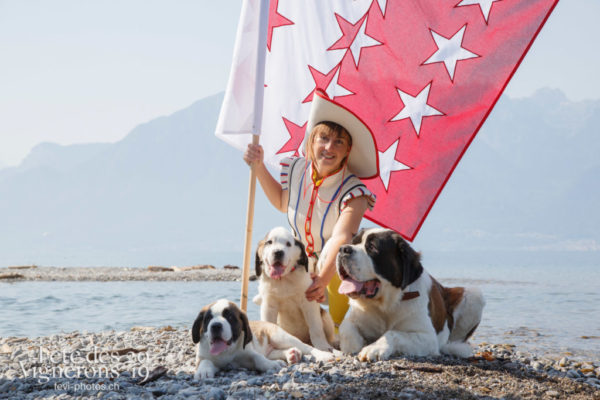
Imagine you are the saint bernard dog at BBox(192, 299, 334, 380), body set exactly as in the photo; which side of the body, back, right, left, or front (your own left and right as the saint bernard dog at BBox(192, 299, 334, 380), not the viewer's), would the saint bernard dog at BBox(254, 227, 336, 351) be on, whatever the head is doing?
back

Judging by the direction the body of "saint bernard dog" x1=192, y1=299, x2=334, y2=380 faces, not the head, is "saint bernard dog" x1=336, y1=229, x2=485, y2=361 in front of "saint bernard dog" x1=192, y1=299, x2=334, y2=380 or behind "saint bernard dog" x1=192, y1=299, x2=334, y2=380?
behind

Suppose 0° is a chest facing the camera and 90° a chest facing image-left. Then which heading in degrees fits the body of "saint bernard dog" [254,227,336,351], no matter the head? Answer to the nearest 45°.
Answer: approximately 0°

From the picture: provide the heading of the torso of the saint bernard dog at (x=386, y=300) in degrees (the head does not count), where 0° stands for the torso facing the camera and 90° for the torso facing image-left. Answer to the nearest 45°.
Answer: approximately 45°

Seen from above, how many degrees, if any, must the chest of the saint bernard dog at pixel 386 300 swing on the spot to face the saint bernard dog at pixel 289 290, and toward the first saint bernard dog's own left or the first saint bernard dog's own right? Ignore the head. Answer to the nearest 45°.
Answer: approximately 90° to the first saint bernard dog's own right

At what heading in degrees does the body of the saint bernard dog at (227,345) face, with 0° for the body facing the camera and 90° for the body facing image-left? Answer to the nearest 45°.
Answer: approximately 45°

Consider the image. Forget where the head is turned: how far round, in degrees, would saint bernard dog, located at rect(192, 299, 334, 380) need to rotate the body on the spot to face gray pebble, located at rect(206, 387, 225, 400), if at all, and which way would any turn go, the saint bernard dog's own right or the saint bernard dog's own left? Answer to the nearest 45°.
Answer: approximately 45° to the saint bernard dog's own left
